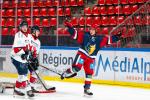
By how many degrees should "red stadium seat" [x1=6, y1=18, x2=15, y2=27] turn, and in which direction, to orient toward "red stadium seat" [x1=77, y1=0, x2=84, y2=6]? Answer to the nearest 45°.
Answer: approximately 90° to its left

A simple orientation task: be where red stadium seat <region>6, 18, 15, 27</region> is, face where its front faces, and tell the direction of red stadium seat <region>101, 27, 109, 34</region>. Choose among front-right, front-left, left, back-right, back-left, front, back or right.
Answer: front-left

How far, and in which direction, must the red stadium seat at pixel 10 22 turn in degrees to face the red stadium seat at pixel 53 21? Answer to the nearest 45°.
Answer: approximately 45° to its left

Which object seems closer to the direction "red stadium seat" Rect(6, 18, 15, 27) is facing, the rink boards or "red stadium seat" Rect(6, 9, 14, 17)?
the rink boards

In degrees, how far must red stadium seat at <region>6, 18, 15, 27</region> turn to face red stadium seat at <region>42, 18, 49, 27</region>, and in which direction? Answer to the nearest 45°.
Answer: approximately 45° to its left

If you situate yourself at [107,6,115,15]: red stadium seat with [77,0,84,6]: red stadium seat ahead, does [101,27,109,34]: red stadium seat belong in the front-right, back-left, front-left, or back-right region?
back-left

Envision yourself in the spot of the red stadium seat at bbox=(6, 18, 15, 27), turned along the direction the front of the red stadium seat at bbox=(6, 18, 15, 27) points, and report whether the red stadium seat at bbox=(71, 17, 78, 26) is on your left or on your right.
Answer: on your left

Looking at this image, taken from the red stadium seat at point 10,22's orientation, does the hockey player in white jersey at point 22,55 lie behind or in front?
in front

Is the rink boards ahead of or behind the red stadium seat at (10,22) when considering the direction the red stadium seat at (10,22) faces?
ahead

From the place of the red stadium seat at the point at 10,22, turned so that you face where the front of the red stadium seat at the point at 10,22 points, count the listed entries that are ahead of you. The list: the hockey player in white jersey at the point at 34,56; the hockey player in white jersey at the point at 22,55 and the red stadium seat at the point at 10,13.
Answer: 2

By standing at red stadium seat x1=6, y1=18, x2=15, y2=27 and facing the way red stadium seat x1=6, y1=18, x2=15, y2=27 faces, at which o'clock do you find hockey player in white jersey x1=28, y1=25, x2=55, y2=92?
The hockey player in white jersey is roughly at 12 o'clock from the red stadium seat.

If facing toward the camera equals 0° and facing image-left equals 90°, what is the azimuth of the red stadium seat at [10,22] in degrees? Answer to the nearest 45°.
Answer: approximately 0°

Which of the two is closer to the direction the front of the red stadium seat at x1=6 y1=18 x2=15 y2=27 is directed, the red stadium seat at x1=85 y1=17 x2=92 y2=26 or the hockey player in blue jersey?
the hockey player in blue jersey

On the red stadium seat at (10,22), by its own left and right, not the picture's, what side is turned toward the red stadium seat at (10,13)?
back

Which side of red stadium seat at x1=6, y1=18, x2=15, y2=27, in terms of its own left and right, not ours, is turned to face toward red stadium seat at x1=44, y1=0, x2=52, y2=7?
left
